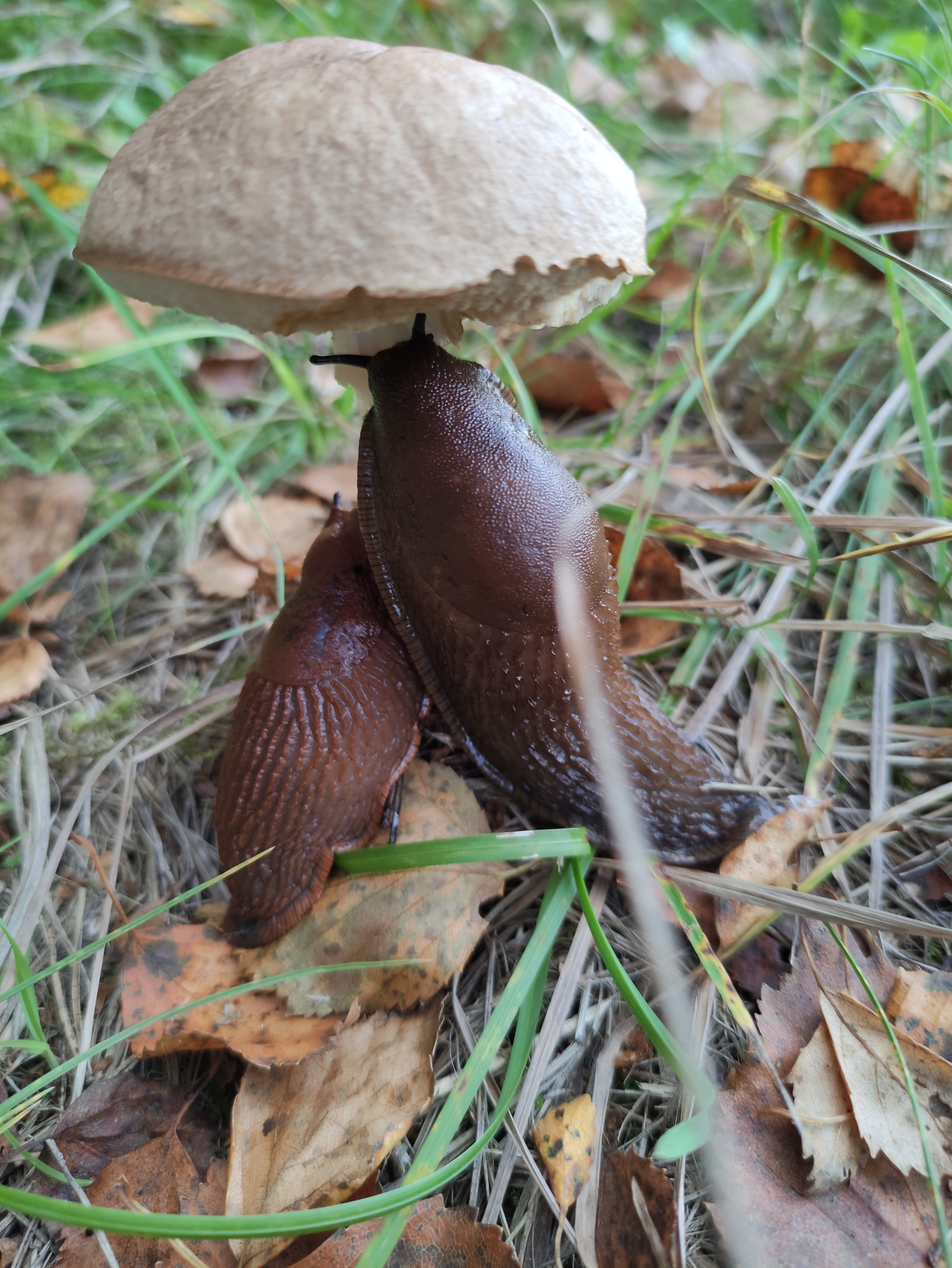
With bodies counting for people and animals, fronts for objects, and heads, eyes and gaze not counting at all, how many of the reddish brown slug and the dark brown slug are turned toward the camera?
0

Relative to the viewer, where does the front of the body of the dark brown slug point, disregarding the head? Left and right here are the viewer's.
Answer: facing away from the viewer and to the left of the viewer

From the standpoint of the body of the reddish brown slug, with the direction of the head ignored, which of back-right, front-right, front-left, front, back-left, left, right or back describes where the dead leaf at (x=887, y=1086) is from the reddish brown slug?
back-right

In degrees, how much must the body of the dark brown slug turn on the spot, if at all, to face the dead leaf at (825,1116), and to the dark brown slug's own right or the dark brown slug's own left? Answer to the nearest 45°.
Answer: approximately 180°

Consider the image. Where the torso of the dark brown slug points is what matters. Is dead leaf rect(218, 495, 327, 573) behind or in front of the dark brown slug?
in front

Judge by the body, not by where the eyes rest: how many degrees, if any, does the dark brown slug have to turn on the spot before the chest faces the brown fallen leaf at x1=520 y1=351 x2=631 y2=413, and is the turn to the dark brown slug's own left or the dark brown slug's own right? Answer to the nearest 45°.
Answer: approximately 45° to the dark brown slug's own right

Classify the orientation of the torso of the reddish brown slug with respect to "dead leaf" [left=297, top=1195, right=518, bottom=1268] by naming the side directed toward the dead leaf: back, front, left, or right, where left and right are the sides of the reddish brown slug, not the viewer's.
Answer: back

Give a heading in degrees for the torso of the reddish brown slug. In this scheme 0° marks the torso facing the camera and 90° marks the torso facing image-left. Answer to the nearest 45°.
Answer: approximately 180°

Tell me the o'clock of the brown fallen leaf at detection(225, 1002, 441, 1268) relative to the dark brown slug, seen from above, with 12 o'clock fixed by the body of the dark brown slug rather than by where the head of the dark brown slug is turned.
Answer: The brown fallen leaf is roughly at 8 o'clock from the dark brown slug.

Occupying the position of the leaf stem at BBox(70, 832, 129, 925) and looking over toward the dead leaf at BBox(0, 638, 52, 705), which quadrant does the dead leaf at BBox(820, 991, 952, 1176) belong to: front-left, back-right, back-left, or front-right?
back-right
